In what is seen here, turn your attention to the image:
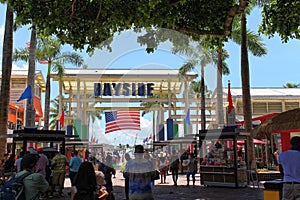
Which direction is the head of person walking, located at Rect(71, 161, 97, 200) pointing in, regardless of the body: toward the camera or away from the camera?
away from the camera

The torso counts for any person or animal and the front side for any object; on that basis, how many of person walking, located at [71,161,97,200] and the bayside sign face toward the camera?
1

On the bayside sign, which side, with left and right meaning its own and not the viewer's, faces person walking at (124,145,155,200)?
front

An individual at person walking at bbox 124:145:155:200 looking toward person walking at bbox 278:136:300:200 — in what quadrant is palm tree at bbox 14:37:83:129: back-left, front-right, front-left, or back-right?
back-left

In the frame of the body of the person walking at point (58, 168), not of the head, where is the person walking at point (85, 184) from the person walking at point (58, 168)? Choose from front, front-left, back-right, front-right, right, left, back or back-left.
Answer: back

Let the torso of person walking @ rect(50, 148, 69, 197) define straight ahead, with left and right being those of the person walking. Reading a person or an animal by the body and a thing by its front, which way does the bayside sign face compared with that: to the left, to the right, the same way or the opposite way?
the opposite way

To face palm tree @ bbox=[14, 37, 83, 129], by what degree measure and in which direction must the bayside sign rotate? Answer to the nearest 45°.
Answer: approximately 90° to its right

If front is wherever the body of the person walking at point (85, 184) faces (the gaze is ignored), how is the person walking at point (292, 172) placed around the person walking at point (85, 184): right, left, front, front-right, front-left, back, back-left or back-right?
right

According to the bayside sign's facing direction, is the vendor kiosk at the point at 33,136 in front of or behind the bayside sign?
in front

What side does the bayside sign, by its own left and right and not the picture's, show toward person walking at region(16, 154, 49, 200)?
front

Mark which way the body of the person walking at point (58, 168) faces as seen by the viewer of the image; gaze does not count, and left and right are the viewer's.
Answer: facing away from the viewer

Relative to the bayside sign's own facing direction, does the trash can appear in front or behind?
in front

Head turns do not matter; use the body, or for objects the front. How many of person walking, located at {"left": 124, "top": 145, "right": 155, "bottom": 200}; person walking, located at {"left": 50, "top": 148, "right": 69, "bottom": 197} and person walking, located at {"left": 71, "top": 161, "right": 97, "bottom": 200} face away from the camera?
3

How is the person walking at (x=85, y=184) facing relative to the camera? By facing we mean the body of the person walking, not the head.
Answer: away from the camera

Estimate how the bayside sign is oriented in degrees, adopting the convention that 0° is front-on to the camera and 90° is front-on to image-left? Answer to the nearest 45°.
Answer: approximately 0°

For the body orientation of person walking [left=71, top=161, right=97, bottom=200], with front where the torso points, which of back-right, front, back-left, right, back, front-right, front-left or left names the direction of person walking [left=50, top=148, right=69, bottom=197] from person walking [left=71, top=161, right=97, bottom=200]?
front

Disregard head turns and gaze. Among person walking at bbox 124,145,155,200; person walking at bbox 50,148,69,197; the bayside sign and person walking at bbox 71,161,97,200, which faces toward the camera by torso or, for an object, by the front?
the bayside sign

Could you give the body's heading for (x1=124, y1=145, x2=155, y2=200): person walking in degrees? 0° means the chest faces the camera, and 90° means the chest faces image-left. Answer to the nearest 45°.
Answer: approximately 180°
